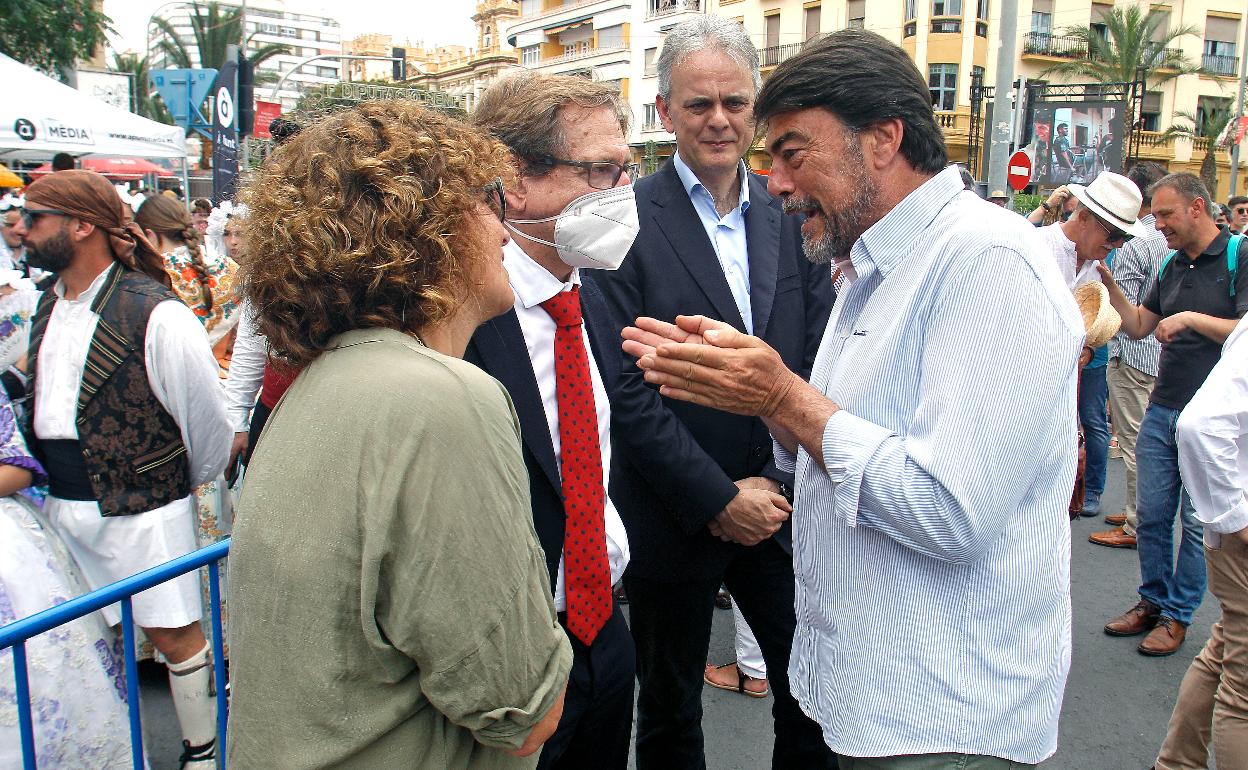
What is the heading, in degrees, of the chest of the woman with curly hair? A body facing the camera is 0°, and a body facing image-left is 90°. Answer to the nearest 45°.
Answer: approximately 225°

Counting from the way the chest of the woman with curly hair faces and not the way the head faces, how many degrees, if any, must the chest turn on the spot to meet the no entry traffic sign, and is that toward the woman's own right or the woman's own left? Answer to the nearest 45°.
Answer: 0° — they already face it

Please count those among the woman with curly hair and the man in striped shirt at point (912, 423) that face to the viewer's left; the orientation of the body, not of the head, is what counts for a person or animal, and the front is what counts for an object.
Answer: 1

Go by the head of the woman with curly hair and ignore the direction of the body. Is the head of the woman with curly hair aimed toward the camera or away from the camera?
away from the camera

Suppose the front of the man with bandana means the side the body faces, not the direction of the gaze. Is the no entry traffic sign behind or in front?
behind

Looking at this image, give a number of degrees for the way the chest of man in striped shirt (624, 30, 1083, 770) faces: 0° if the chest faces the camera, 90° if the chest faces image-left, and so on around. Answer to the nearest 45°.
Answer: approximately 90°

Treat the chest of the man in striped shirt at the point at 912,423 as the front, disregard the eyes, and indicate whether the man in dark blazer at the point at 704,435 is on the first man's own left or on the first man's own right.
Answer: on the first man's own right
